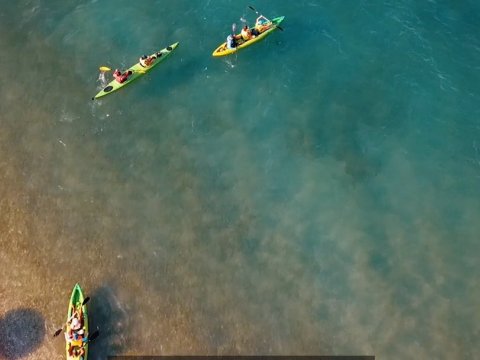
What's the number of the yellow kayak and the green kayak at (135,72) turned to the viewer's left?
0

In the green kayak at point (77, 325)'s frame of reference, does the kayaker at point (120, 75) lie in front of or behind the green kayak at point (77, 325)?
in front

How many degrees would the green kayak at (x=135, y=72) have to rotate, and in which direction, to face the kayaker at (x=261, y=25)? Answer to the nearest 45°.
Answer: approximately 45° to its right

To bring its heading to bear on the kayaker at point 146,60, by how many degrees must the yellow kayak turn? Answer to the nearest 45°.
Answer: approximately 135° to its left

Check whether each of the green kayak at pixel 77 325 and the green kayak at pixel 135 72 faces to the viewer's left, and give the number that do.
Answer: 0

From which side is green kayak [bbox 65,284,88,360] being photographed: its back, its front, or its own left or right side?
back

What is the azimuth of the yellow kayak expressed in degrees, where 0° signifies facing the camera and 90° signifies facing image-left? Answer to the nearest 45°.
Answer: approximately 225°

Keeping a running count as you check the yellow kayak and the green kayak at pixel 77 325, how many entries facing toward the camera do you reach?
0

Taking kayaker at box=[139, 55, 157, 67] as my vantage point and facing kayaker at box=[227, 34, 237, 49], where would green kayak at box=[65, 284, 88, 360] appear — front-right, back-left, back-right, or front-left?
back-right

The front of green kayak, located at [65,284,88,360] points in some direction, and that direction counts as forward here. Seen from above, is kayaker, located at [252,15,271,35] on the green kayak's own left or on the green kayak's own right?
on the green kayak's own right

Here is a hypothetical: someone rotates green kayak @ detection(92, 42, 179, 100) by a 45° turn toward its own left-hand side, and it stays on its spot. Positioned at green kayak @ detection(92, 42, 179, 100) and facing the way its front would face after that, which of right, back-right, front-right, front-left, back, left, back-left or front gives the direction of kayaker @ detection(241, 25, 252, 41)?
right

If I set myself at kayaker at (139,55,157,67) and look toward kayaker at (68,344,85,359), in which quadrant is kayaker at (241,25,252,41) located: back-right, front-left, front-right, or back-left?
back-left

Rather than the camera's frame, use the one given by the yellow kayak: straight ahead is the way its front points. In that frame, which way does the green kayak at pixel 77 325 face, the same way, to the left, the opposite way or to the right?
to the left

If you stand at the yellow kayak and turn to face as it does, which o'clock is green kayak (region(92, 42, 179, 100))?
The green kayak is roughly at 7 o'clock from the yellow kayak.

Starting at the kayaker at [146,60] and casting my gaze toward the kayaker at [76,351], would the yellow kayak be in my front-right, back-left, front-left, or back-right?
back-left

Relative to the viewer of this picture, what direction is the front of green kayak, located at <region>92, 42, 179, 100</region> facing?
facing away from the viewer and to the right of the viewer
